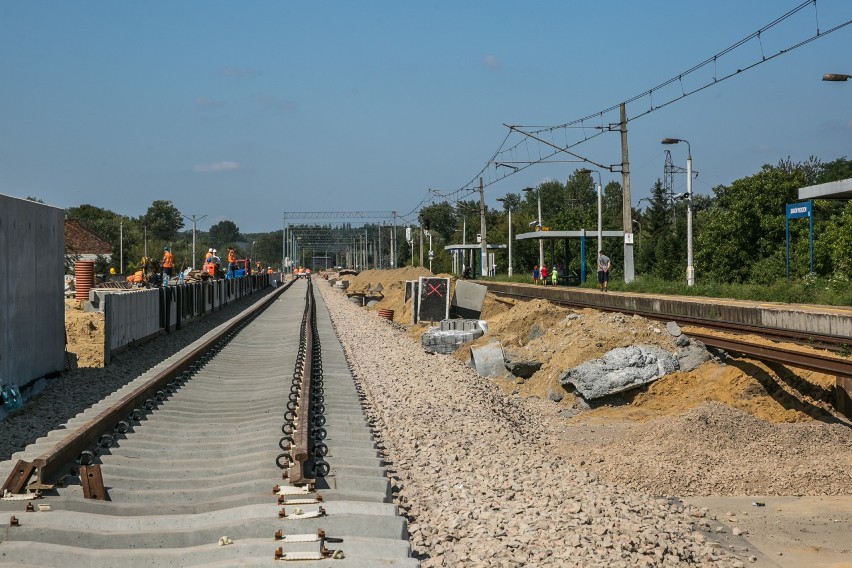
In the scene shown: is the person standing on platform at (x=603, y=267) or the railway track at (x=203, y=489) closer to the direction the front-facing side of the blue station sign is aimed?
the railway track

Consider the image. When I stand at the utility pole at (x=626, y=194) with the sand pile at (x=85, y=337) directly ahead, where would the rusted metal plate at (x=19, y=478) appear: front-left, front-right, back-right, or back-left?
front-left

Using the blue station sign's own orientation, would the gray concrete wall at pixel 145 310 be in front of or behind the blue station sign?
in front

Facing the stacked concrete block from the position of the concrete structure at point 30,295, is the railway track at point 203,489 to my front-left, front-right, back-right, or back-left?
back-right

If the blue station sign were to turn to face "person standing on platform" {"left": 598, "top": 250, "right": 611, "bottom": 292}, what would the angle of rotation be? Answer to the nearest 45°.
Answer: approximately 90° to its right

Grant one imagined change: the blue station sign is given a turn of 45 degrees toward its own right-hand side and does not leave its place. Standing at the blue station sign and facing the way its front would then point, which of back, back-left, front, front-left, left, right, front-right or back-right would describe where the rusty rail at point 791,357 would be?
left

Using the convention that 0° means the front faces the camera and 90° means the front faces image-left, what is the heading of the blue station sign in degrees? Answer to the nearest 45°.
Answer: approximately 45°

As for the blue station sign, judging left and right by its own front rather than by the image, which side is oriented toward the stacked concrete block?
front

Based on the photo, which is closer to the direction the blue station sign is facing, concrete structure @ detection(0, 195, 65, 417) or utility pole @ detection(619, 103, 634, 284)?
the concrete structure

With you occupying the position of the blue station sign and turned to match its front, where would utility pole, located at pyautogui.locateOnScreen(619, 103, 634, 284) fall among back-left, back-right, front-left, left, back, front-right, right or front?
right

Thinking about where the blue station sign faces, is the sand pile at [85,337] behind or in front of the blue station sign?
in front

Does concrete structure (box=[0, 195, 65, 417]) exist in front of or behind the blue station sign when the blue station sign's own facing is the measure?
in front
